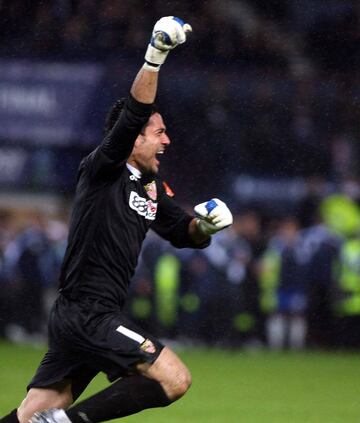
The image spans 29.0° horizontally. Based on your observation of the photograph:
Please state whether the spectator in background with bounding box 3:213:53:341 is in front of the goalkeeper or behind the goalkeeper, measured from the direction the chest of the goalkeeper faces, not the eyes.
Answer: behind

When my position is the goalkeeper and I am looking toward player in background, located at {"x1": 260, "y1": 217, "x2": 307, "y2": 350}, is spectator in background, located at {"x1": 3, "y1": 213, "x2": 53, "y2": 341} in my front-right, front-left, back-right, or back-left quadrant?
front-left

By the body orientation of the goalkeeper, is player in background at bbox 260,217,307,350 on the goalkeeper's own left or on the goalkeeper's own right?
on the goalkeeper's own left

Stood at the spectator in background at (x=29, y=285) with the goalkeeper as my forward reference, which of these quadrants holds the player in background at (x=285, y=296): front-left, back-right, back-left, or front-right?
front-left

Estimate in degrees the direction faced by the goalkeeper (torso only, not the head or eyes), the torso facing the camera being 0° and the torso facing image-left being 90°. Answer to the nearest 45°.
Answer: approximately 315°
